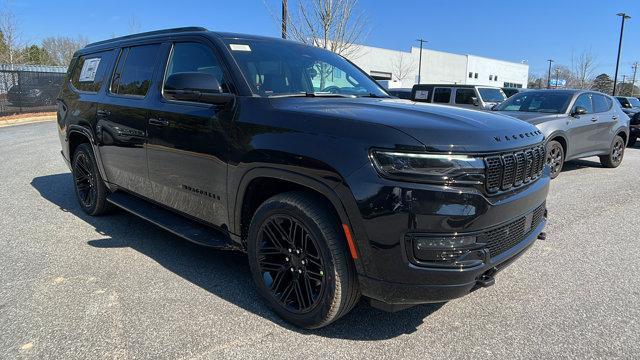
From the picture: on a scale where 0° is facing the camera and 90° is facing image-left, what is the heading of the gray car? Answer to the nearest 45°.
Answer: approximately 45°

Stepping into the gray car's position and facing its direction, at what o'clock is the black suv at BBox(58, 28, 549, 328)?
The black suv is roughly at 11 o'clock from the gray car.

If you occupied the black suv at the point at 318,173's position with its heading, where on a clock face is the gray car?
The gray car is roughly at 9 o'clock from the black suv.

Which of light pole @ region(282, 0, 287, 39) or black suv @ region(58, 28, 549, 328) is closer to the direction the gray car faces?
the black suv

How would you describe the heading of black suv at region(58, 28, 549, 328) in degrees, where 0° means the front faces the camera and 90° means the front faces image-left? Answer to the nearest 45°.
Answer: approximately 315°

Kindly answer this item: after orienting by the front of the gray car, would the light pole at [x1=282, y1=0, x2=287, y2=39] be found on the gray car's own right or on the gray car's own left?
on the gray car's own right

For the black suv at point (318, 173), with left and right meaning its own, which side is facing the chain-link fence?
back

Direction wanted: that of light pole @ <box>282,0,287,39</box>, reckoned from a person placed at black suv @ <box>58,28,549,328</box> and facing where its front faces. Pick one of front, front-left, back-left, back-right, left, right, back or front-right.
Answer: back-left
